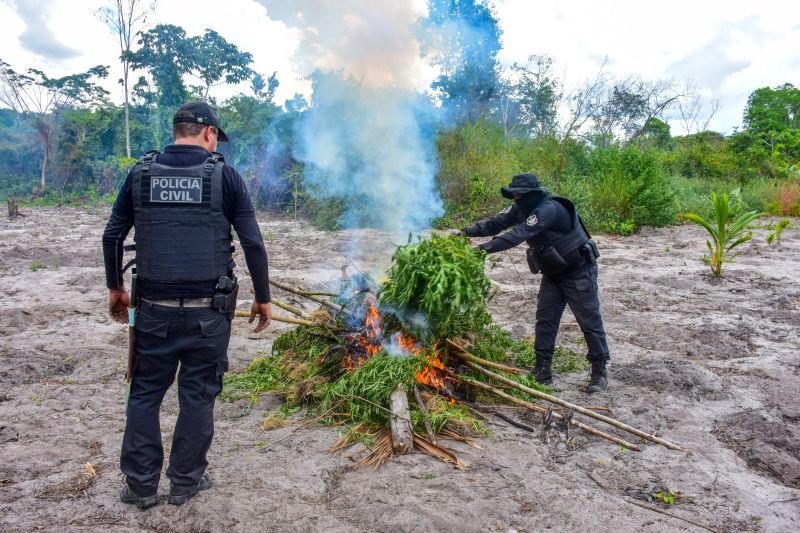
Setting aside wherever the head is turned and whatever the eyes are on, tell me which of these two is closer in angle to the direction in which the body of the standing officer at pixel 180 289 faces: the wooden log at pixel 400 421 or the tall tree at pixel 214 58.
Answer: the tall tree

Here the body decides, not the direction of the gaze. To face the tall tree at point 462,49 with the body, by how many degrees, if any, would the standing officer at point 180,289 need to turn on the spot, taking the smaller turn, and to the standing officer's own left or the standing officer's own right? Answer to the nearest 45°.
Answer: approximately 45° to the standing officer's own right

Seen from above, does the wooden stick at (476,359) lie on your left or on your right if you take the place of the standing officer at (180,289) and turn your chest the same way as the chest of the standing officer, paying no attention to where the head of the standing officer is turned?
on your right

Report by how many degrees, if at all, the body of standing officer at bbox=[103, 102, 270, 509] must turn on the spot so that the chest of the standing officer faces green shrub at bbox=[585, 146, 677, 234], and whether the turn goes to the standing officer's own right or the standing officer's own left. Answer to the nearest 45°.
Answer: approximately 45° to the standing officer's own right

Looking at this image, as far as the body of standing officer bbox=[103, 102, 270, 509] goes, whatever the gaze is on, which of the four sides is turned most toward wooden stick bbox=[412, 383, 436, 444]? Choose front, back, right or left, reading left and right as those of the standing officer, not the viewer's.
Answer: right

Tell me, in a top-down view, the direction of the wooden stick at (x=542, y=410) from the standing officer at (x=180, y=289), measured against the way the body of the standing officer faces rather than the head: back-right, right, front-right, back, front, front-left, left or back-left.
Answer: right

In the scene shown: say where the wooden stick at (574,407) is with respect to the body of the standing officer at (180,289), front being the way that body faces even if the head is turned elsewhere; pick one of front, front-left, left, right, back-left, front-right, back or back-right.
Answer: right

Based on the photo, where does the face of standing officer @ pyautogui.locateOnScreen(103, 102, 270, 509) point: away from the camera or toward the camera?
away from the camera

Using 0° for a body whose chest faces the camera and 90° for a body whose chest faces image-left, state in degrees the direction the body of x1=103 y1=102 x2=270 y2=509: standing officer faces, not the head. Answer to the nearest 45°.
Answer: approximately 180°

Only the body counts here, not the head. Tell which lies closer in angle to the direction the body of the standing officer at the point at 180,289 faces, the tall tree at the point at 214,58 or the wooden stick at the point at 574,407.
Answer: the tall tree

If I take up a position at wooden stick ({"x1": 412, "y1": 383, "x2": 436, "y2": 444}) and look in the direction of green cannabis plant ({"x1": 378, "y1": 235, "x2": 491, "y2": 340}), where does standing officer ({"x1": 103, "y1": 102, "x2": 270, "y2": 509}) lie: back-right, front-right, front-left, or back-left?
back-left

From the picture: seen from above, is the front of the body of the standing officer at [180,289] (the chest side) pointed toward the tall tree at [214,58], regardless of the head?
yes

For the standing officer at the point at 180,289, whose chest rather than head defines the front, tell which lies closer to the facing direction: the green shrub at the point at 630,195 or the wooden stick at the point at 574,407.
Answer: the green shrub
